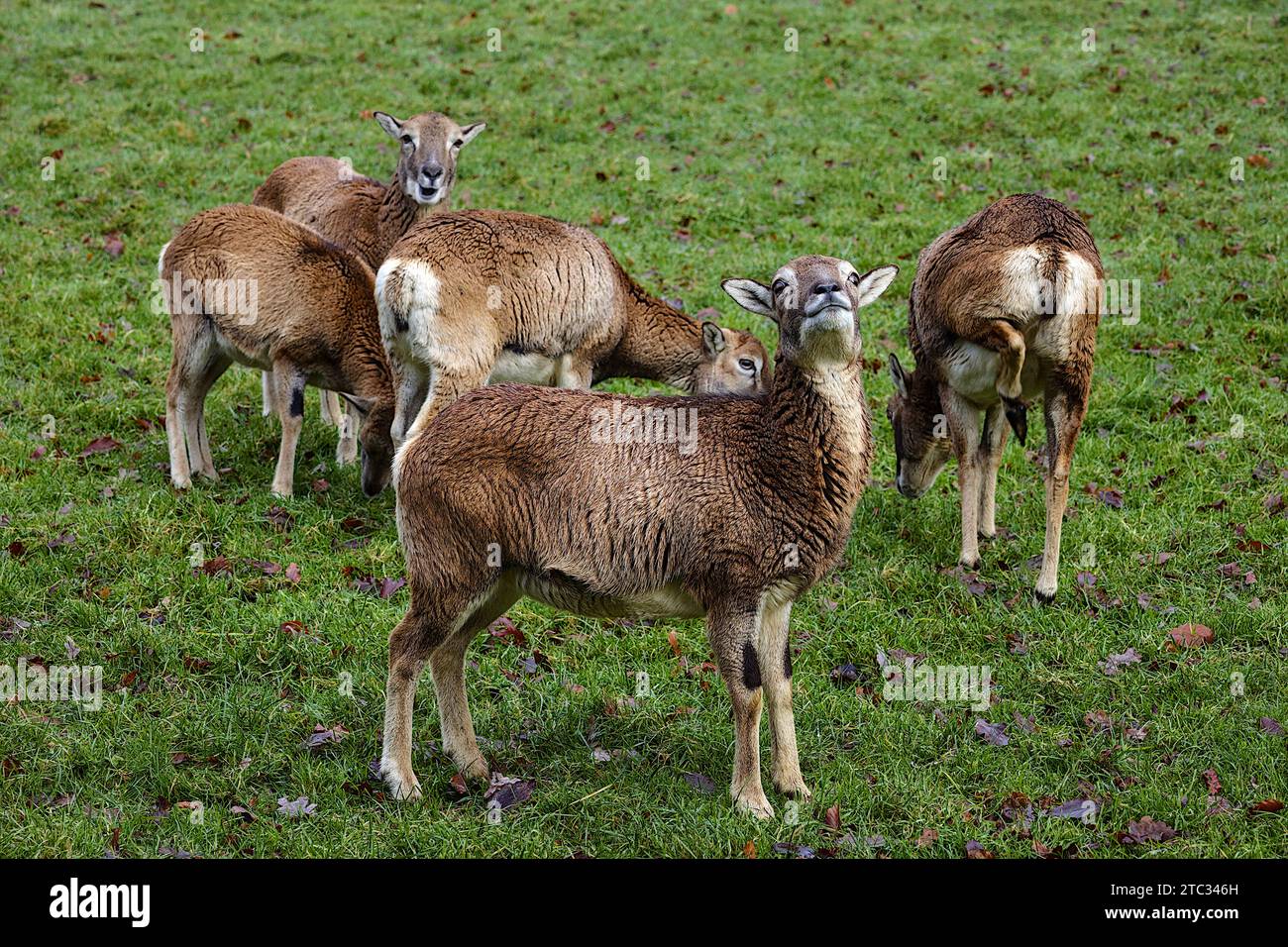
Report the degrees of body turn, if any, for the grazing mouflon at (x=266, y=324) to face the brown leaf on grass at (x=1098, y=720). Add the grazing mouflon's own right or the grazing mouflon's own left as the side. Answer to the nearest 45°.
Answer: approximately 45° to the grazing mouflon's own right

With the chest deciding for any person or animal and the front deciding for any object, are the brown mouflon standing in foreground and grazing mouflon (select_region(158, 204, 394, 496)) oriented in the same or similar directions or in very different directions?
same or similar directions

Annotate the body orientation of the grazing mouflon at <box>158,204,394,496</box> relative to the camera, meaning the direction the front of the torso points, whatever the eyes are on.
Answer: to the viewer's right

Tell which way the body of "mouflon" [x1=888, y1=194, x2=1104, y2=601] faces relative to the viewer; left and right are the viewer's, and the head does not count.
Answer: facing away from the viewer and to the left of the viewer

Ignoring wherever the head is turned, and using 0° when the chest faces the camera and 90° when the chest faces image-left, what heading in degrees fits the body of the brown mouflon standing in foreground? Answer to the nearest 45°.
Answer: approximately 270°

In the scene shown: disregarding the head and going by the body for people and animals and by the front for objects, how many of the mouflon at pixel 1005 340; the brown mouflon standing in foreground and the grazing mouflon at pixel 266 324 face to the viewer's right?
2

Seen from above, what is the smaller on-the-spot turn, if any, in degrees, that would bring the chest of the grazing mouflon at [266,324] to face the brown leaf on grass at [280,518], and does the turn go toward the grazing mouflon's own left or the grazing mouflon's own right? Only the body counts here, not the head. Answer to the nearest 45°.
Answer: approximately 90° to the grazing mouflon's own right

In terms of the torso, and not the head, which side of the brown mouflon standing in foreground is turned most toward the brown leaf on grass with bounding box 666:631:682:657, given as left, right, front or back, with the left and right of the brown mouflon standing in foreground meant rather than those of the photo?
left

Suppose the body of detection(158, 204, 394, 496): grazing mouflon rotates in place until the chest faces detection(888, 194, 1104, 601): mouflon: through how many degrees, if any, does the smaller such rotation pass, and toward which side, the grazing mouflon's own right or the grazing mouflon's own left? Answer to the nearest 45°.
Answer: approximately 45° to the grazing mouflon's own right

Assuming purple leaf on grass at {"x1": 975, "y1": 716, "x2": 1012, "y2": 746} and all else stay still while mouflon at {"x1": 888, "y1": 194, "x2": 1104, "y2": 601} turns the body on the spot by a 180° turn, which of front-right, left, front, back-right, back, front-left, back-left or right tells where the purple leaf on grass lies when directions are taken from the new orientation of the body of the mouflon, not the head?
front-right

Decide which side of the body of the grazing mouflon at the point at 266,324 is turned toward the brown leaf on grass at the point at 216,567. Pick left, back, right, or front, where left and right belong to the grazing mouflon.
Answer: right

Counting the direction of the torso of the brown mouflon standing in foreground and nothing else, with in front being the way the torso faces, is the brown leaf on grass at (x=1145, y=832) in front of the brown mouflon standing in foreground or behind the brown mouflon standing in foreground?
in front

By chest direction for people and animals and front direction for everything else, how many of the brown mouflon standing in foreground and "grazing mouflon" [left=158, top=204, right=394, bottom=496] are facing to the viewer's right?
2
